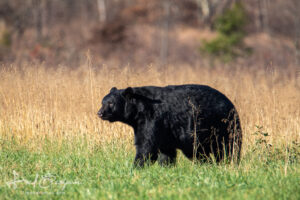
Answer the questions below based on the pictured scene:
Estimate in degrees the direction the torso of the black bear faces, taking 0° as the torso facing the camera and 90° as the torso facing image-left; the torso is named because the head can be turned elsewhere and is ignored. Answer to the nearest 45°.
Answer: approximately 90°

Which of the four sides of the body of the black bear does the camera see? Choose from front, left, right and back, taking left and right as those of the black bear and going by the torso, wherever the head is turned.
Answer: left
